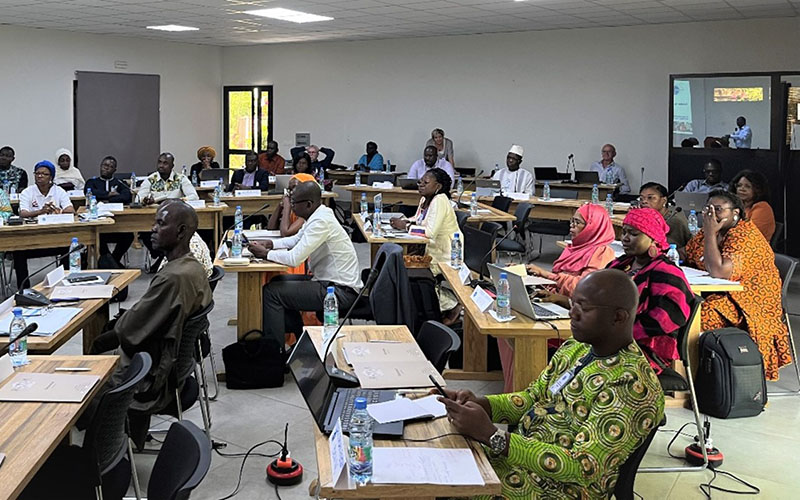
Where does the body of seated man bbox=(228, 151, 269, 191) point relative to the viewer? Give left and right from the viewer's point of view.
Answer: facing the viewer

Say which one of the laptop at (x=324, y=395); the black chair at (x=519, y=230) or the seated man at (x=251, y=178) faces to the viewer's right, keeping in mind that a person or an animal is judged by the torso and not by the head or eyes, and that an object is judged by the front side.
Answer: the laptop

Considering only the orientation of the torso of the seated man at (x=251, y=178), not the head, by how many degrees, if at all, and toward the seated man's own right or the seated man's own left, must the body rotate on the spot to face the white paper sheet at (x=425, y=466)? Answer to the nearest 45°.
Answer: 0° — they already face it

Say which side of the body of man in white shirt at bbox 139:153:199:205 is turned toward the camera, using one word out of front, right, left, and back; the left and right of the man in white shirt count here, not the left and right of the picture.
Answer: front

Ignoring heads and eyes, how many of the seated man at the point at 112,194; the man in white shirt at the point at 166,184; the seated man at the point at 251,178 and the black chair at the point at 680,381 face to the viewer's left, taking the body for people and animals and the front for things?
1

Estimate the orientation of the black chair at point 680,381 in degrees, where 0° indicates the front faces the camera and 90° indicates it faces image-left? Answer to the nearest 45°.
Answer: approximately 90°

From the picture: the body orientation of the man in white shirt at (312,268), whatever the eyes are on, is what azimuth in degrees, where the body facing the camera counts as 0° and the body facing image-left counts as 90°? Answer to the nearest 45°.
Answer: approximately 90°

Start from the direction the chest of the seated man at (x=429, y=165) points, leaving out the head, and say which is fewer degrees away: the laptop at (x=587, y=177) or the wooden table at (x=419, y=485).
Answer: the wooden table

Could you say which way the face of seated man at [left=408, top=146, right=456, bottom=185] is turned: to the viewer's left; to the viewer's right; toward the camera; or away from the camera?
toward the camera

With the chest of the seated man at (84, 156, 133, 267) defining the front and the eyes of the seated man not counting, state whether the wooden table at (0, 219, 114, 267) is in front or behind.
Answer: in front

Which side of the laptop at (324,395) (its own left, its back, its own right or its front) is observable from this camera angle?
right

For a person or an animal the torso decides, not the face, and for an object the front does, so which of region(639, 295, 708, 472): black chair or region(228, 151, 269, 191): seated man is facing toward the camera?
the seated man
